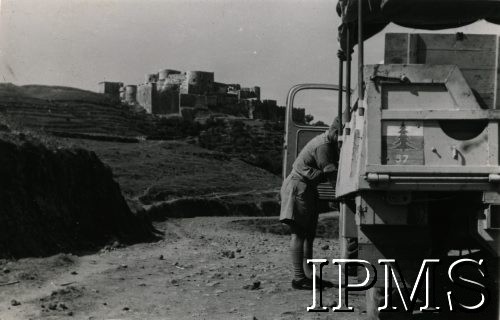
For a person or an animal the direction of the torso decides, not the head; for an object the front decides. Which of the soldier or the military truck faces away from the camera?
the military truck

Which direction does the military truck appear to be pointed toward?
away from the camera

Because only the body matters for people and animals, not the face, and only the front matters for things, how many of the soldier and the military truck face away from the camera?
1

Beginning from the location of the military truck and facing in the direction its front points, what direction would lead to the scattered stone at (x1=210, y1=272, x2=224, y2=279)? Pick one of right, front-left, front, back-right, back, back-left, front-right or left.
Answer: front-left

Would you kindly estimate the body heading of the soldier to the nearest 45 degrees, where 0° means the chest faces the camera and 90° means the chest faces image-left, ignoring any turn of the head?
approximately 270°

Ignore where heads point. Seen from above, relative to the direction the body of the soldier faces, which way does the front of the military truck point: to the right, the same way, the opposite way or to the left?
to the left

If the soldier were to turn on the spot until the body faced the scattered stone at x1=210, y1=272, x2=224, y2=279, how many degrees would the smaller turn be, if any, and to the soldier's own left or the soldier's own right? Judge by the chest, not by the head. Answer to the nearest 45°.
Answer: approximately 180°

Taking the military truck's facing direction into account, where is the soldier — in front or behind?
in front
